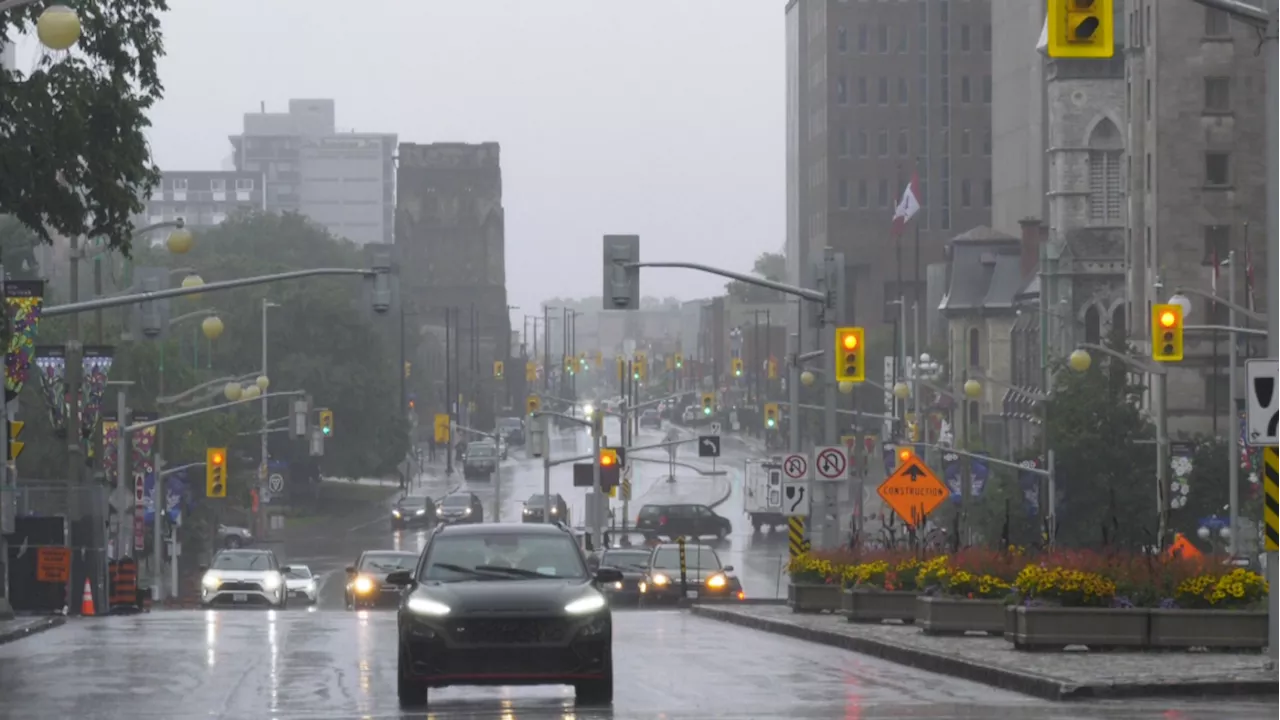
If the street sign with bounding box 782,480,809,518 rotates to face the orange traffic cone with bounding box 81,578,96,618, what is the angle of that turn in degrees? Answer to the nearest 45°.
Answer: approximately 90° to its right

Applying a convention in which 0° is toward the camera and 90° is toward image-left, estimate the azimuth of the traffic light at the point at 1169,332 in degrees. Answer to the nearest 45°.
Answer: approximately 0°

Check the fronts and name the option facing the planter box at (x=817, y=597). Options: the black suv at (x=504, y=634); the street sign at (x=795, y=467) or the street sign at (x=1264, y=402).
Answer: the street sign at (x=795, y=467)

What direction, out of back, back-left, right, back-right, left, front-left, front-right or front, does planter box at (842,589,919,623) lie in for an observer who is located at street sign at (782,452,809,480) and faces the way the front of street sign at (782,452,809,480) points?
front

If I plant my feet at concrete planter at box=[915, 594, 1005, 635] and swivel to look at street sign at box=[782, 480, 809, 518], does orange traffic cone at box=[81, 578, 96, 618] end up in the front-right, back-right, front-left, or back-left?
front-left

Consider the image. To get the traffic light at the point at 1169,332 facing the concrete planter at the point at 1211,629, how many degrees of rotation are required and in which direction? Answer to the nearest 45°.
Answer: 0° — it already faces it

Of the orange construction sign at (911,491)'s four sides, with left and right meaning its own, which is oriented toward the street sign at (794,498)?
right

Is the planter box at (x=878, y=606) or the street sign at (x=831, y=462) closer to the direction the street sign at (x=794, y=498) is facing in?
the planter box

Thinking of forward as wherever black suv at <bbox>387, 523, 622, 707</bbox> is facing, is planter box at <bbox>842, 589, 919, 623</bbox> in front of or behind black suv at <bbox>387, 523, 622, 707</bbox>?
behind

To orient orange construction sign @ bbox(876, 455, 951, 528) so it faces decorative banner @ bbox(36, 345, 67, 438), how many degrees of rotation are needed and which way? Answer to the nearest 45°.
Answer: approximately 90° to its right

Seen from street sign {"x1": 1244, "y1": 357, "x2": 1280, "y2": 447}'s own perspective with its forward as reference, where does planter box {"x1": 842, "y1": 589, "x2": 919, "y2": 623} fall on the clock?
The planter box is roughly at 5 o'clock from the street sign.

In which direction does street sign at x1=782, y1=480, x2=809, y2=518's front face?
toward the camera

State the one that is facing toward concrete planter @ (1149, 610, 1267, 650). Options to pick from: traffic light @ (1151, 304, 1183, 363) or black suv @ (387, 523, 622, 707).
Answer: the traffic light

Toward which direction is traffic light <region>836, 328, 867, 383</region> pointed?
toward the camera

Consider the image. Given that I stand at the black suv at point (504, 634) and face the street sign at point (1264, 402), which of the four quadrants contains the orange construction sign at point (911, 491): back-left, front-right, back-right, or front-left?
front-left

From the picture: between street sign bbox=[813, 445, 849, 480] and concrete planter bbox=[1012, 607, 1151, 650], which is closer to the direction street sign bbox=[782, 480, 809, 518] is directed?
the concrete planter
